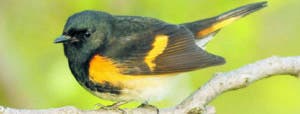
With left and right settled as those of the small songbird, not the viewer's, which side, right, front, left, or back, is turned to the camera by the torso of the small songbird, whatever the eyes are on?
left
